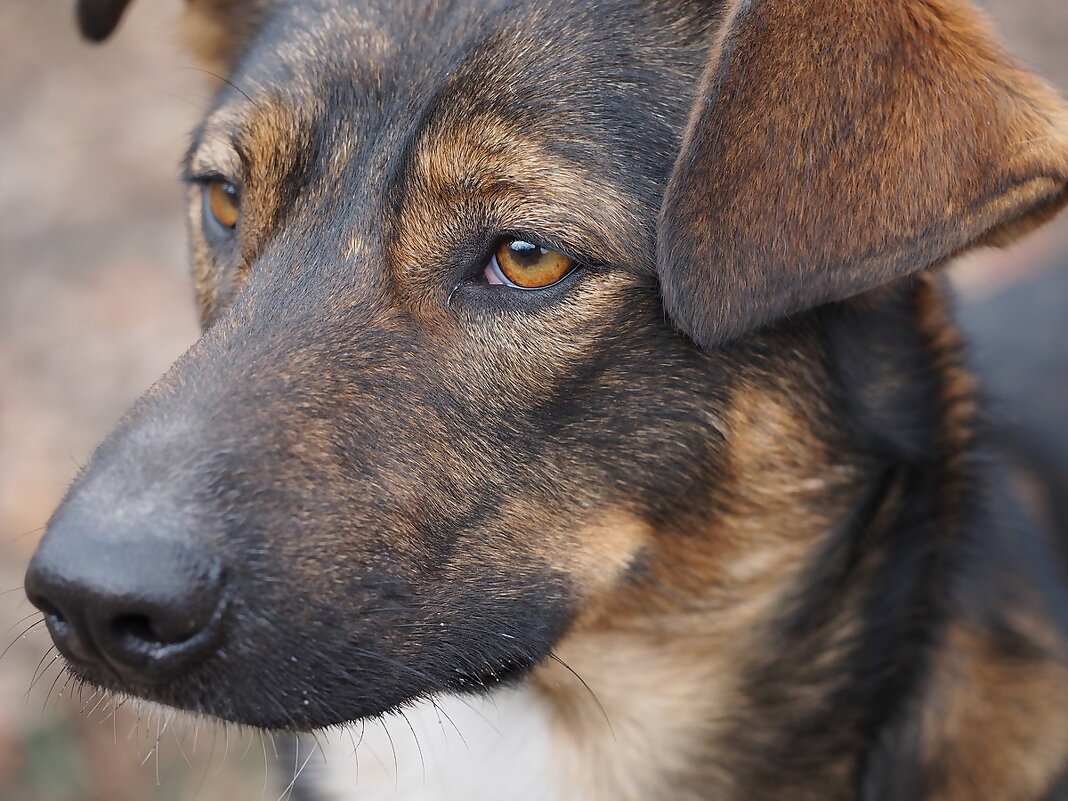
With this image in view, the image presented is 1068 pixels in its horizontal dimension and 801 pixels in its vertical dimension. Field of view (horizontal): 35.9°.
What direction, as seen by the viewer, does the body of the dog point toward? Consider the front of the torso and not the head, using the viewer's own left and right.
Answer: facing the viewer and to the left of the viewer
